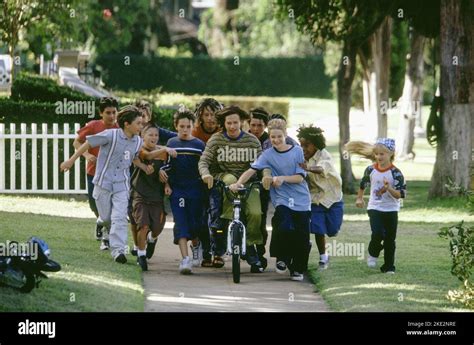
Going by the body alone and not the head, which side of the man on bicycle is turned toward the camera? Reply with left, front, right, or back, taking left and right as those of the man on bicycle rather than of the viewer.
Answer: front

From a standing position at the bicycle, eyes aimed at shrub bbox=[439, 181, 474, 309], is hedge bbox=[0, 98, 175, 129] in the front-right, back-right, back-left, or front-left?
back-left

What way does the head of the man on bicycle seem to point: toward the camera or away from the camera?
toward the camera

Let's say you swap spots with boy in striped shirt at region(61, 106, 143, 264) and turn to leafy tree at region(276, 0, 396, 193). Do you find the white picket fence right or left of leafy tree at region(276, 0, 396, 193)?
left

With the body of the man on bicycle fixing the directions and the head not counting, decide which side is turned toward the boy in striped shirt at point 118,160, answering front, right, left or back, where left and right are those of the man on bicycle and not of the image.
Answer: right

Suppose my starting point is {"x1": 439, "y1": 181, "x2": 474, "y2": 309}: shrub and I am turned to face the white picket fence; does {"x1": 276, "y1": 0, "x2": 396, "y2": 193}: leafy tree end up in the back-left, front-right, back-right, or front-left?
front-right

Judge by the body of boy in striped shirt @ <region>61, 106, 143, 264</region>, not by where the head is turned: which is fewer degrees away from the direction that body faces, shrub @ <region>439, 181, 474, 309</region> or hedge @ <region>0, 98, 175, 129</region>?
the shrub

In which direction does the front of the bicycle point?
toward the camera

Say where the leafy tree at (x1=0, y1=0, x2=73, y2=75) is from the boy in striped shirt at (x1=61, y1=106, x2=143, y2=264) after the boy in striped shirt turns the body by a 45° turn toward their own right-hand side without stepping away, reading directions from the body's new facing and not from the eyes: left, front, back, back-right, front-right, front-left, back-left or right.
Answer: back

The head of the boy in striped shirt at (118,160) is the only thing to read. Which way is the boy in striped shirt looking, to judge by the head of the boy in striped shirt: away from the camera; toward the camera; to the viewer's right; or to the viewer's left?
to the viewer's right

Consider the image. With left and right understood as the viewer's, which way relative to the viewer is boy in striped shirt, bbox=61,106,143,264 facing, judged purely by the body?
facing the viewer and to the right of the viewer

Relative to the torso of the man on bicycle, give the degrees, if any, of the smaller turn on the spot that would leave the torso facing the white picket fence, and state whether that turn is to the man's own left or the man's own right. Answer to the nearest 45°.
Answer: approximately 135° to the man's own right
